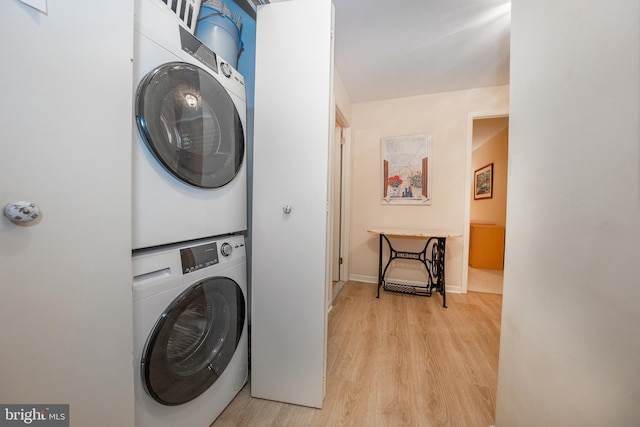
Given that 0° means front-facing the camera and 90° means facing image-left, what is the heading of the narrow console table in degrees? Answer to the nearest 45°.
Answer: approximately 0°

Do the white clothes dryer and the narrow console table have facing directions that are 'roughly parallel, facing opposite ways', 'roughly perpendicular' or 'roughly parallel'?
roughly perpendicular

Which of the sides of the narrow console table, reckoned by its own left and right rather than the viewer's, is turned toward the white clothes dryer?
front

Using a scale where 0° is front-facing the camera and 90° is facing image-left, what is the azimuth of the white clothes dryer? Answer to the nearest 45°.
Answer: approximately 315°

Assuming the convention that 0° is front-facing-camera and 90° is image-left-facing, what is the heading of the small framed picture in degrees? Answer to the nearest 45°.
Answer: approximately 45°

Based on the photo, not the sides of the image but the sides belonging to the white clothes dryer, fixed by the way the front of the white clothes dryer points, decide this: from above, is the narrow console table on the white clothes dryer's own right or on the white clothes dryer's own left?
on the white clothes dryer's own left

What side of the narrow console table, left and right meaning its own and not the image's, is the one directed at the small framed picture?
back

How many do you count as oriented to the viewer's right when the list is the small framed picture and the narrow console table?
0

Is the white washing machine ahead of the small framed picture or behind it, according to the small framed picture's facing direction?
ahead
